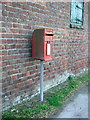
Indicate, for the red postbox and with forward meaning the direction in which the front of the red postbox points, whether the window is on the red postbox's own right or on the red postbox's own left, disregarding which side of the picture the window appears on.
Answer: on the red postbox's own left
